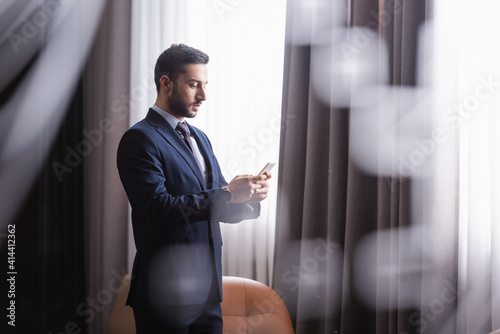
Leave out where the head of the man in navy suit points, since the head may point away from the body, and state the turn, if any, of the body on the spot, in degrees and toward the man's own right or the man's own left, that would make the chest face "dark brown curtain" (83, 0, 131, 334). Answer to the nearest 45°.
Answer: approximately 135° to the man's own left

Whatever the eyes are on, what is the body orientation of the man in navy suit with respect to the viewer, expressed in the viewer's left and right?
facing the viewer and to the right of the viewer

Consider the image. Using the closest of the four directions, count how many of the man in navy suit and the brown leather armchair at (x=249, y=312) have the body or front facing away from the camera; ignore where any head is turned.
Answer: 0

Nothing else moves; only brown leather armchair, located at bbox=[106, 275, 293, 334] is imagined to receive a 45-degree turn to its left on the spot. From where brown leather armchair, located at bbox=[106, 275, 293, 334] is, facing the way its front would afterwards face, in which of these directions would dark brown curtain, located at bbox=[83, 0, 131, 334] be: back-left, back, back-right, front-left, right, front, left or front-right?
back

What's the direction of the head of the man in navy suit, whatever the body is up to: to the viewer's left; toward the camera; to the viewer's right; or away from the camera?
to the viewer's right

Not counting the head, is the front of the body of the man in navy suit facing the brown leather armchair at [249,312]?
no

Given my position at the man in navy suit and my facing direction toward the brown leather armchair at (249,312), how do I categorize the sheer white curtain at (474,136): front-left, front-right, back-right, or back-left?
front-right

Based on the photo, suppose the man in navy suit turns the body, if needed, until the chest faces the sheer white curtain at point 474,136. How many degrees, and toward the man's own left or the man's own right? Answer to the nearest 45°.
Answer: approximately 45° to the man's own left

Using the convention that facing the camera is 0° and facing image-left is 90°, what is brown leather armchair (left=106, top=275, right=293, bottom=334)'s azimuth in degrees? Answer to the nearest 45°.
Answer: approximately 0°
